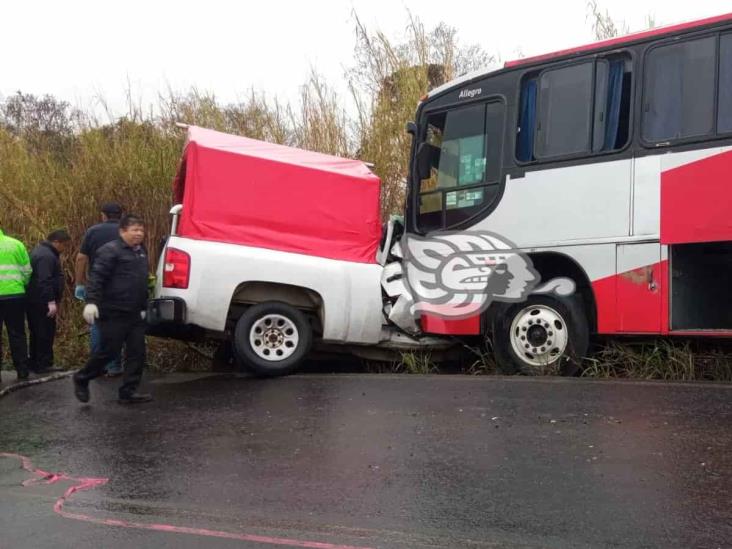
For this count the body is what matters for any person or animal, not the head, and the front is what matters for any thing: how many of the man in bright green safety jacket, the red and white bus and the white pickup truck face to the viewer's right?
1

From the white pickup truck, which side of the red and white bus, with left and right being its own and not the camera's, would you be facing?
front

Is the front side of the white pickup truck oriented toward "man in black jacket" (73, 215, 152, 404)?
no

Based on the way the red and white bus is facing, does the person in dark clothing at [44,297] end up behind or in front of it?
in front

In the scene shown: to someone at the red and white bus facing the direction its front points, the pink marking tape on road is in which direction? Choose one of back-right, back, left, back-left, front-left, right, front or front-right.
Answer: front-left

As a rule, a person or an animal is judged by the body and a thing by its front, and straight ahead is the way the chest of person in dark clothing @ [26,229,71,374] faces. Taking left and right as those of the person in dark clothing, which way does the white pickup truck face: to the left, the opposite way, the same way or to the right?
the same way

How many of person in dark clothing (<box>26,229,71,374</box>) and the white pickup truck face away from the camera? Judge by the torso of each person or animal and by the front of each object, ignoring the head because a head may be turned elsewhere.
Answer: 0

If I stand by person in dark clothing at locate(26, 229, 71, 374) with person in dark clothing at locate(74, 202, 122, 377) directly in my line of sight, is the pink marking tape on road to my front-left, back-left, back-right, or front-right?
front-right

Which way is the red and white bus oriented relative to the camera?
to the viewer's left
